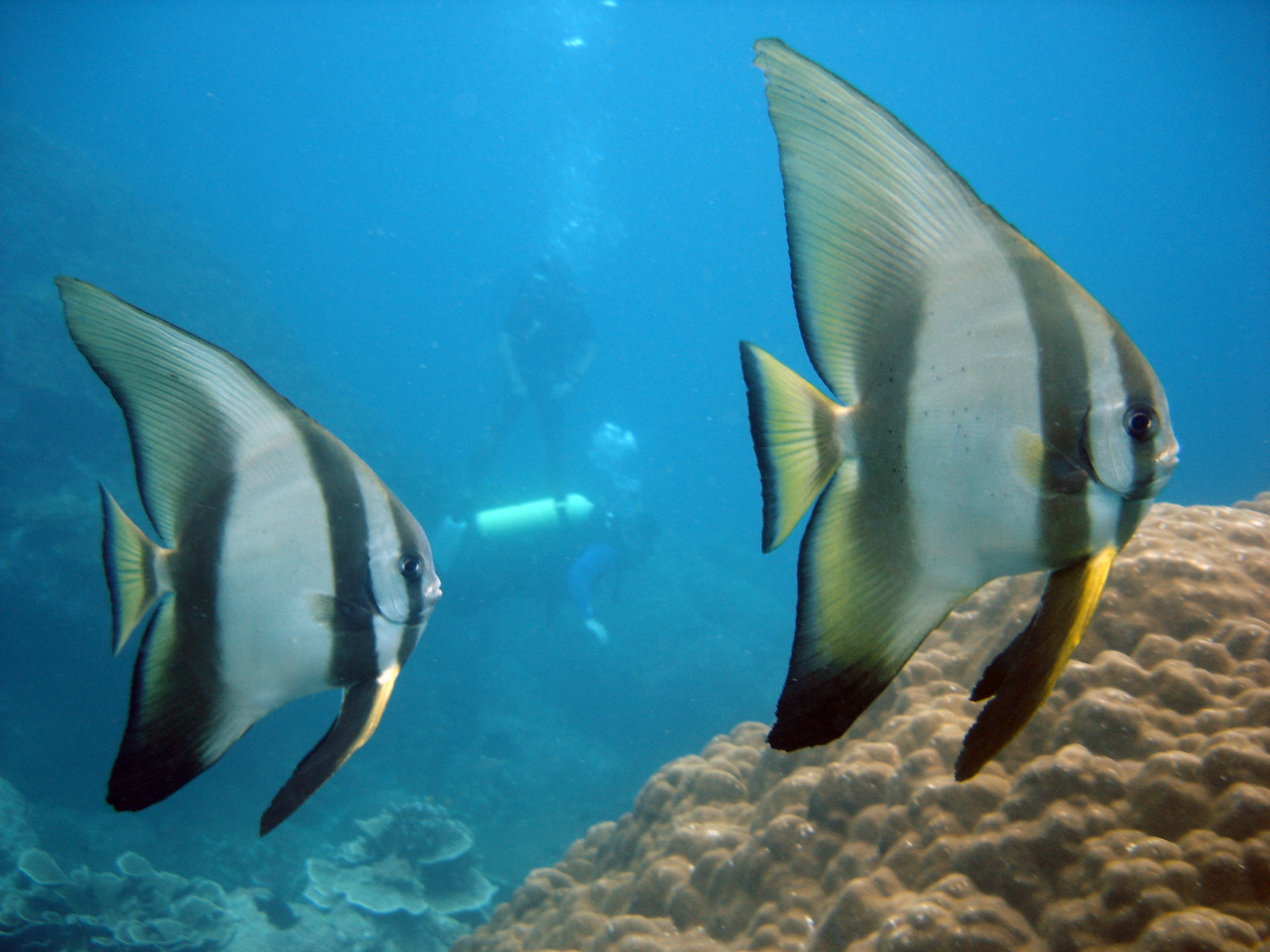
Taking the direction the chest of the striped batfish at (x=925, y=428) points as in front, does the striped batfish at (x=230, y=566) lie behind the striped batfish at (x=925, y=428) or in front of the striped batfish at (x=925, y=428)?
behind

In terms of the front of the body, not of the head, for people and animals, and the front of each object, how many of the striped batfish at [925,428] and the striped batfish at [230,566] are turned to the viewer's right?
2

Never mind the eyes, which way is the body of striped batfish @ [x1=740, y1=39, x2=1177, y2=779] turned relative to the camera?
to the viewer's right

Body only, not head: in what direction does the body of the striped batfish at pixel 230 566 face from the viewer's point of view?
to the viewer's right
